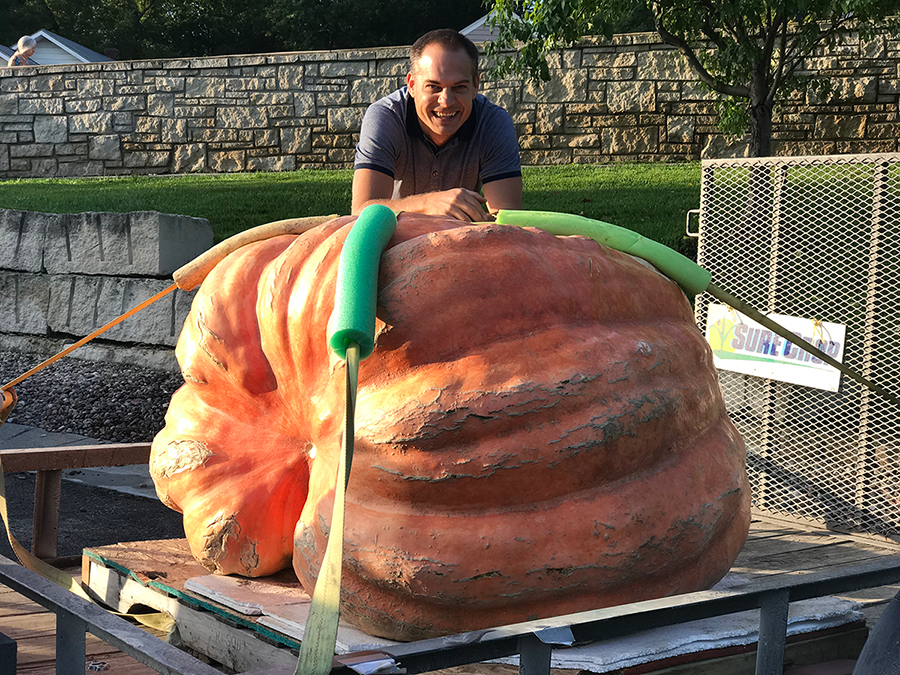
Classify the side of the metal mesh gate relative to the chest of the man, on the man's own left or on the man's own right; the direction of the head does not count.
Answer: on the man's own left

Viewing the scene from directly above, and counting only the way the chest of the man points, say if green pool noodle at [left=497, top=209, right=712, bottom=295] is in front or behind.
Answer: in front

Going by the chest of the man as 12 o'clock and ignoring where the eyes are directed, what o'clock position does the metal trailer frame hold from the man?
The metal trailer frame is roughly at 12 o'clock from the man.

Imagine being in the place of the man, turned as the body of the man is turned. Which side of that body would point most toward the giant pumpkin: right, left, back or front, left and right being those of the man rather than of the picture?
front

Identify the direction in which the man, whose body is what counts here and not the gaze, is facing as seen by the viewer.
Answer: toward the camera

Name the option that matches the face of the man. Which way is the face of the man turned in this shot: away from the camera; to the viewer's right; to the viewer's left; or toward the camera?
toward the camera

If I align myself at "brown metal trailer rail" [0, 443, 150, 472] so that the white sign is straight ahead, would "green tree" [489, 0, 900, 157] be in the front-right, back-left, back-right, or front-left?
front-left

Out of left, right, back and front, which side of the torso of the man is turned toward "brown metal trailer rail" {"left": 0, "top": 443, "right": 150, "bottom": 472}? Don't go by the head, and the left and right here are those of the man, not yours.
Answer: right

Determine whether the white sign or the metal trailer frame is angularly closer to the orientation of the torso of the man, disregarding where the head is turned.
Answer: the metal trailer frame

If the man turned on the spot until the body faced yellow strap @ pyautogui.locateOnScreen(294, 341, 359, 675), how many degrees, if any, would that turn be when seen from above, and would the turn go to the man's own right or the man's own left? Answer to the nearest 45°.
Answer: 0° — they already face it

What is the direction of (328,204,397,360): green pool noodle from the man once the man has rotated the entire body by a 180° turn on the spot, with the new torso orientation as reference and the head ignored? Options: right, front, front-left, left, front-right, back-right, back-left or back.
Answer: back

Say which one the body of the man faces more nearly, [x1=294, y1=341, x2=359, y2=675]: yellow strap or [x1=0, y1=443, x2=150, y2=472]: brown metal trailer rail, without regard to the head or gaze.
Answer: the yellow strap
